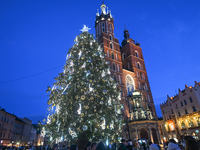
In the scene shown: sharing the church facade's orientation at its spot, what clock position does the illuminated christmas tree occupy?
The illuminated christmas tree is roughly at 2 o'clock from the church facade.

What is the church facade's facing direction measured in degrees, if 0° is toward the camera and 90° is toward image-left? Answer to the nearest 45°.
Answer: approximately 315°
